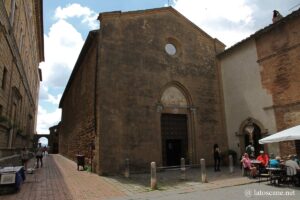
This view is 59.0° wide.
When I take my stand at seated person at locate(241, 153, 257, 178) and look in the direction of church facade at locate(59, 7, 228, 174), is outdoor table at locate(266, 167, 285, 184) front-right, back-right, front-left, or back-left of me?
back-left

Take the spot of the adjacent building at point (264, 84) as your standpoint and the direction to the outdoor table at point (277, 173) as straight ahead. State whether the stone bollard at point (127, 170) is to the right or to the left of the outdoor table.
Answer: right

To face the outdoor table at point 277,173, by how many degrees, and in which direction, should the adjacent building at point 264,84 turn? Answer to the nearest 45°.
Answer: approximately 45° to its left

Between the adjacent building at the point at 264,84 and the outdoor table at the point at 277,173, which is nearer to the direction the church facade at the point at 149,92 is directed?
the outdoor table

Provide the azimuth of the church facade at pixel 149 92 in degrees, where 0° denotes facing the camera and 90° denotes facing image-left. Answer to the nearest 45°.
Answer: approximately 315°

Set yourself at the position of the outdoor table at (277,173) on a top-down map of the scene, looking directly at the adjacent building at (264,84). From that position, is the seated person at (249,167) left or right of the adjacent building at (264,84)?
left
